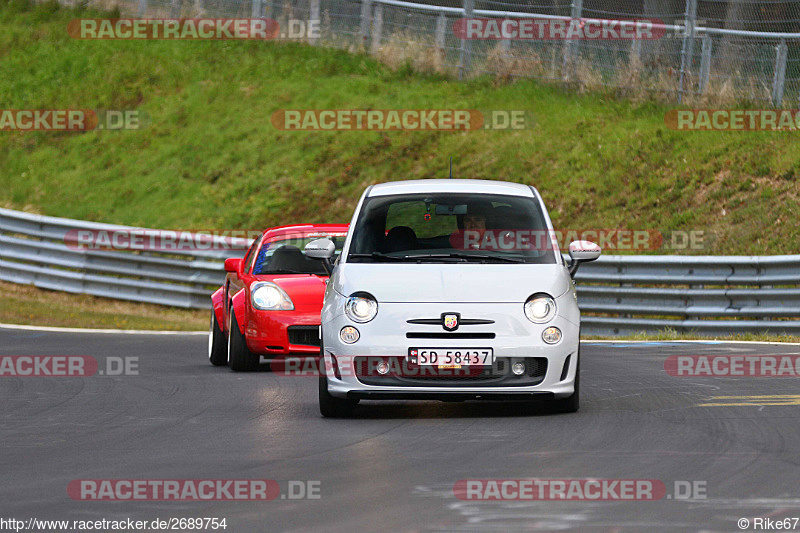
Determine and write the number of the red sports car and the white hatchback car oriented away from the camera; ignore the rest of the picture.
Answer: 0

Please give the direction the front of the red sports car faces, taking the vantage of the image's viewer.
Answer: facing the viewer and to the right of the viewer

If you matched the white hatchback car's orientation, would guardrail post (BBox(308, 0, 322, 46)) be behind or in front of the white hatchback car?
behind

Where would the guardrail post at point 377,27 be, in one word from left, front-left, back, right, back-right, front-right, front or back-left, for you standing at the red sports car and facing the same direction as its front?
back-left

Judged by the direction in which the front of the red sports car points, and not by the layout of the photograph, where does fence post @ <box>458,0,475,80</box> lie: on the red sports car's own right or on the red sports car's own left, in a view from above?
on the red sports car's own left

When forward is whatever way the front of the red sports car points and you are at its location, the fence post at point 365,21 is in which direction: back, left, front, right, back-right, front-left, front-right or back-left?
back-left

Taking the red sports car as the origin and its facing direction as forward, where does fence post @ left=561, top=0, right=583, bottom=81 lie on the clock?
The fence post is roughly at 8 o'clock from the red sports car.

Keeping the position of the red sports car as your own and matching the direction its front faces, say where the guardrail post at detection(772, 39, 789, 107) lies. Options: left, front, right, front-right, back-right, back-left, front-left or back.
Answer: left

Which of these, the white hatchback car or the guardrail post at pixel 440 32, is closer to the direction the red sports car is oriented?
the white hatchback car

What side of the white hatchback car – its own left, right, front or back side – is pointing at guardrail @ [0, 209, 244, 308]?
back

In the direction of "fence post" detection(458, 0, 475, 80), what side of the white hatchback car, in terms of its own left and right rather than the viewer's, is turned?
back

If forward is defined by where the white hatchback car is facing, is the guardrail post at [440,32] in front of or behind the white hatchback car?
behind

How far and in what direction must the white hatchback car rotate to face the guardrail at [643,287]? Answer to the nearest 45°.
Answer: approximately 180°

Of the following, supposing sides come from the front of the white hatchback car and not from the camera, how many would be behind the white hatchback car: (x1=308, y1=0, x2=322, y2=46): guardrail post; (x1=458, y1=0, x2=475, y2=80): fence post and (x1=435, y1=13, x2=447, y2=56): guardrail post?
3
